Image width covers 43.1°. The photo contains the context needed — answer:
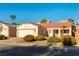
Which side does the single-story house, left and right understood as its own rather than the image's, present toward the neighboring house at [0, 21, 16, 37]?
right

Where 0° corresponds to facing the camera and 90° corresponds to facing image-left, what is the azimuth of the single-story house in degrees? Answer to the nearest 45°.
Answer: approximately 0°

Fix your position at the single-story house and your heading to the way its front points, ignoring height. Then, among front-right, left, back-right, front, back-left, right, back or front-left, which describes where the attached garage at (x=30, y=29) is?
right

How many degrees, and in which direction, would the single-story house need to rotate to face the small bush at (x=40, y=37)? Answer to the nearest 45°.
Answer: approximately 45° to its right
